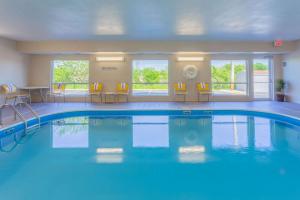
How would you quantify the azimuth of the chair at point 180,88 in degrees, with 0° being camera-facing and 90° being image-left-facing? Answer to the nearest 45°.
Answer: approximately 0°

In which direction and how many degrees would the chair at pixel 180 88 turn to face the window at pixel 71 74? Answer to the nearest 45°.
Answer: approximately 90° to its right

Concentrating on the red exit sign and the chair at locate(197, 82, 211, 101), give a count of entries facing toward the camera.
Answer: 2

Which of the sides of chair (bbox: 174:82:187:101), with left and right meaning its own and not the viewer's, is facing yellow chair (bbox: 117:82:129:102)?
right

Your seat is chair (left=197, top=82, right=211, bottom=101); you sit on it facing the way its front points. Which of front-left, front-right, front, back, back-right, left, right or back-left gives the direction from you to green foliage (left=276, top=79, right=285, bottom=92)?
left

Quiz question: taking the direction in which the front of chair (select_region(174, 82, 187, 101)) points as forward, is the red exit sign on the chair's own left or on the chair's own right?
on the chair's own left

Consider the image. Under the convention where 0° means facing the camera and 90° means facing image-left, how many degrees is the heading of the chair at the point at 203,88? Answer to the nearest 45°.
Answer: approximately 0°
